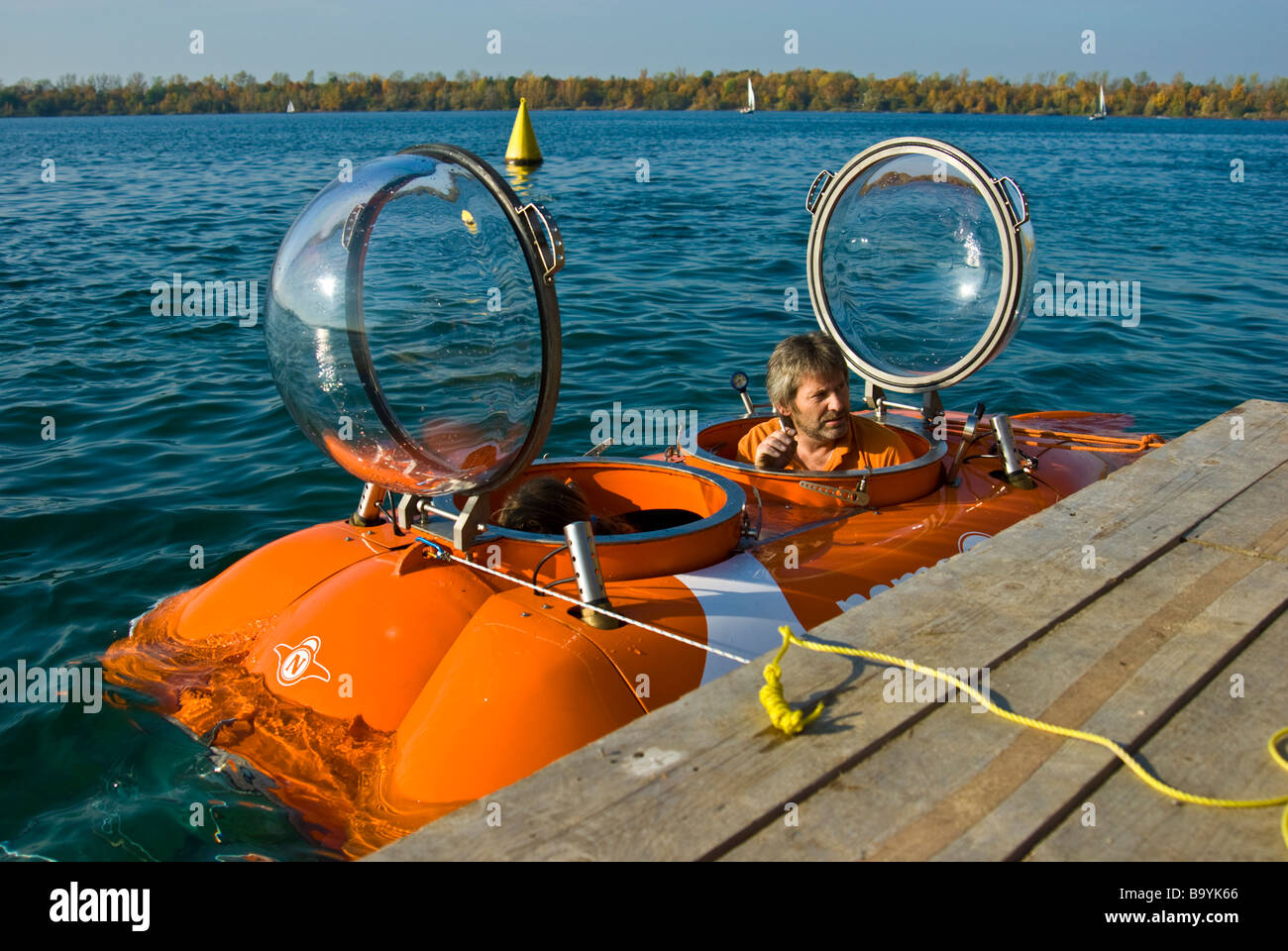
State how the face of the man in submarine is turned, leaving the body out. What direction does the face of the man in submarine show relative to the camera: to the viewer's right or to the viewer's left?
to the viewer's right

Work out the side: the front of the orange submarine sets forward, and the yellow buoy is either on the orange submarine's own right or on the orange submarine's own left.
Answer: on the orange submarine's own right

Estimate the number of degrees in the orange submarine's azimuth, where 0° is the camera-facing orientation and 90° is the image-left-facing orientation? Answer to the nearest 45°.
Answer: approximately 45°
